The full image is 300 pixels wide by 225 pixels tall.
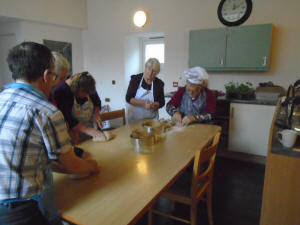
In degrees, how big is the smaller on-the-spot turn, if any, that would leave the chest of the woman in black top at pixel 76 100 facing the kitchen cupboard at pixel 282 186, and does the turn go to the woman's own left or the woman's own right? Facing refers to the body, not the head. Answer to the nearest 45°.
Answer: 0° — they already face it

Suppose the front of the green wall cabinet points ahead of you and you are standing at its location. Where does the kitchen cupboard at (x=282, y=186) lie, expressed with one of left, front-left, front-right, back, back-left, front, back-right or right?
front-left

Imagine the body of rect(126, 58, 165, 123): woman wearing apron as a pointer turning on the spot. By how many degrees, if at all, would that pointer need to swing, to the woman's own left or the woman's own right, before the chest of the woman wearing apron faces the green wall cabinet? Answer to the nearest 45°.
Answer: approximately 135° to the woman's own left

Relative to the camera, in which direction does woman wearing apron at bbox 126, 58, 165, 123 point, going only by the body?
toward the camera

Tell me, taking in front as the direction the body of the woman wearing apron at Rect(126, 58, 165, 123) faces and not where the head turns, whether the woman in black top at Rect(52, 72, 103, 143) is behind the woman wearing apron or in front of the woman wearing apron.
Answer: in front

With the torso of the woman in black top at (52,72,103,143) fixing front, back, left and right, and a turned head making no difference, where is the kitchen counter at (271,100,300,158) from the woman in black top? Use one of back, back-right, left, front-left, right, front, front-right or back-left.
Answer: front

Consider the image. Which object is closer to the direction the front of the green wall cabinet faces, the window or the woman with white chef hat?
the woman with white chef hat

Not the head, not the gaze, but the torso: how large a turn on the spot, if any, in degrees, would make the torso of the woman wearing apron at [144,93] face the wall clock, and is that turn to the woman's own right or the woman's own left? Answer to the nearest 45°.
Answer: approximately 135° to the woman's own left

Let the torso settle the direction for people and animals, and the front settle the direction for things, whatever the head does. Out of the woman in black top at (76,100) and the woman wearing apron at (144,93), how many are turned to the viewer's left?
0

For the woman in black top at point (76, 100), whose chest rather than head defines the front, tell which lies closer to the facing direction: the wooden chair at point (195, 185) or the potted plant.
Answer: the wooden chair

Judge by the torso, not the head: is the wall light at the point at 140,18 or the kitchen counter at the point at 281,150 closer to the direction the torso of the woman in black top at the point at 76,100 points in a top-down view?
the kitchen counter

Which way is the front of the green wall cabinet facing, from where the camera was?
facing the viewer and to the left of the viewer

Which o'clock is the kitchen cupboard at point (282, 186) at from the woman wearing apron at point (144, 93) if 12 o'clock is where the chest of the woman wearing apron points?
The kitchen cupboard is roughly at 11 o'clock from the woman wearing apron.
